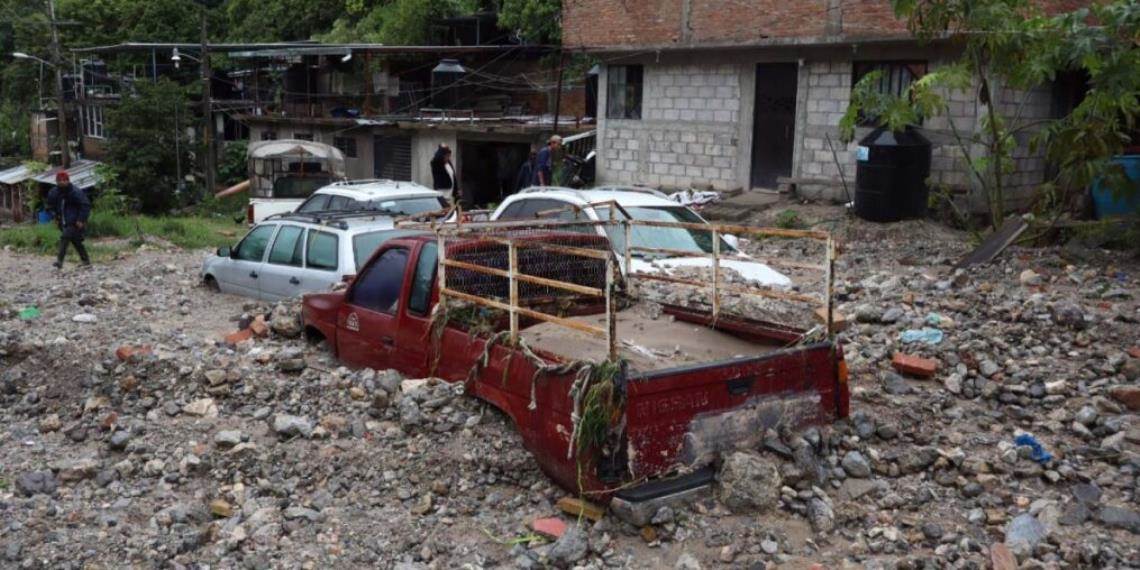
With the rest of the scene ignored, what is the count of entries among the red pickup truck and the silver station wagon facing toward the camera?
0

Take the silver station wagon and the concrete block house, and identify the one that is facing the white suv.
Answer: the concrete block house

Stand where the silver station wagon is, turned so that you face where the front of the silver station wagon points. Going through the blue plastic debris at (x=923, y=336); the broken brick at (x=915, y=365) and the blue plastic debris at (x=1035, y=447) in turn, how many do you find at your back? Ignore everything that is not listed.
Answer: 3

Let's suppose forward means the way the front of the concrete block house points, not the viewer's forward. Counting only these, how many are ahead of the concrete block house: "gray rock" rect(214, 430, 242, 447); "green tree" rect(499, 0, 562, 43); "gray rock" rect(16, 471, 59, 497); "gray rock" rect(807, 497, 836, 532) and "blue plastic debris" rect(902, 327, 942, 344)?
4

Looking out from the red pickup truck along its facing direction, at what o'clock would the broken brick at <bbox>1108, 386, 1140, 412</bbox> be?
The broken brick is roughly at 4 o'clock from the red pickup truck.

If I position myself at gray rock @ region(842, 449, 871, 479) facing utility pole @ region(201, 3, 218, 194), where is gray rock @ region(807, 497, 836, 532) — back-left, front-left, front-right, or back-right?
back-left

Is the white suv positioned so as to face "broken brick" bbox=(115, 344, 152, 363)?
no

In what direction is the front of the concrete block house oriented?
toward the camera

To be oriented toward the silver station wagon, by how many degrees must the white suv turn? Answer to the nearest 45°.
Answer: approximately 135° to its right

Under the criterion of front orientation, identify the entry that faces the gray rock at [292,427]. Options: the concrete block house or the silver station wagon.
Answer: the concrete block house

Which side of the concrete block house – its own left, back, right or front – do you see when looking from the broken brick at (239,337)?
front

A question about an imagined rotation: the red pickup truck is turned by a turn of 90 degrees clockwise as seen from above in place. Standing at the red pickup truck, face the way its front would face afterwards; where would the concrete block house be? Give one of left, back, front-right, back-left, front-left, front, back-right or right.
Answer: front-left

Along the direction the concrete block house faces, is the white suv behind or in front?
in front

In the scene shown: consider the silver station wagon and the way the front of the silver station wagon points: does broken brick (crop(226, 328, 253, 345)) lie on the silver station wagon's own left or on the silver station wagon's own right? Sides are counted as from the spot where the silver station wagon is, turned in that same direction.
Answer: on the silver station wagon's own left

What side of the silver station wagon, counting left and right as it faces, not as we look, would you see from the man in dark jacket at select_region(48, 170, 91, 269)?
front

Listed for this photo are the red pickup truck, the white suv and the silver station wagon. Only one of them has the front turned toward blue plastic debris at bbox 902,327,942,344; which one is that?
the white suv

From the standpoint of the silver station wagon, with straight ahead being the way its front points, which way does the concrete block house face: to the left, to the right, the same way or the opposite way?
to the left
